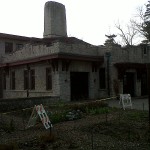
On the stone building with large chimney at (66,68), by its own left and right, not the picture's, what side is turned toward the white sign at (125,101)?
front

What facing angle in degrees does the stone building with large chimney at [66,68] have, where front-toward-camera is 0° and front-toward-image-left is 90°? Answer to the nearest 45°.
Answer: approximately 315°
